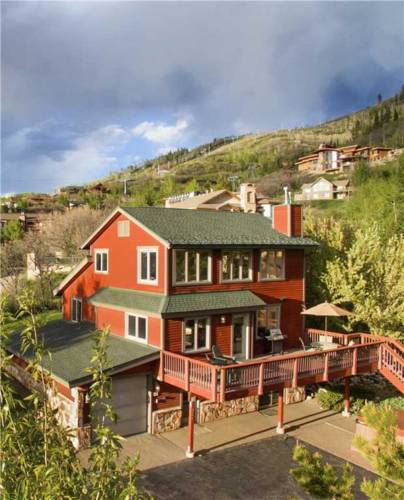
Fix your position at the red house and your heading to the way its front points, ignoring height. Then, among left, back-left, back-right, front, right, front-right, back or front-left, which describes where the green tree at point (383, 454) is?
front-right

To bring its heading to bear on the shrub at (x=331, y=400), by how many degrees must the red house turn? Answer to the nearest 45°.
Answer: approximately 45° to its left

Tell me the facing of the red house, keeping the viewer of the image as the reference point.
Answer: facing the viewer and to the right of the viewer

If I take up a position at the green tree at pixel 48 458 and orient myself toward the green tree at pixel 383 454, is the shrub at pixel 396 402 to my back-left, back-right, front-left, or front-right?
front-left

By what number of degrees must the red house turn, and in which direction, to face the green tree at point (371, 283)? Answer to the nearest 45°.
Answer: approximately 45° to its left

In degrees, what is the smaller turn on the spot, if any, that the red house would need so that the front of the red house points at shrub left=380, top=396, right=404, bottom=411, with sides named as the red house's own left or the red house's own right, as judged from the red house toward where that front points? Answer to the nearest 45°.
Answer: approximately 45° to the red house's own left
